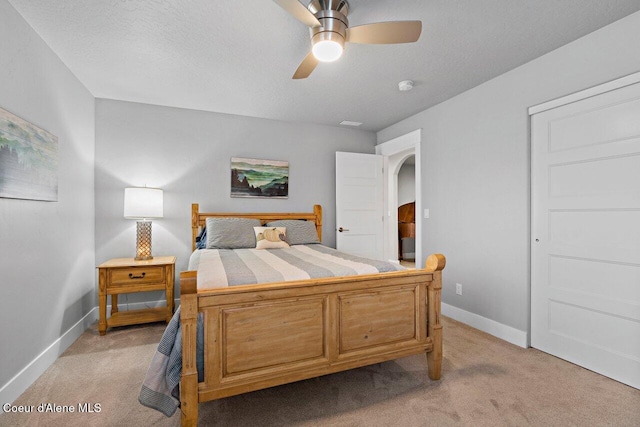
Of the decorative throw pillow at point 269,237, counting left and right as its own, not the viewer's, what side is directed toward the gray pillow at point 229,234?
right

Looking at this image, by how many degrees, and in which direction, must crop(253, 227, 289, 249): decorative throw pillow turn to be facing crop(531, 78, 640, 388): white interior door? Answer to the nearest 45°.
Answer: approximately 45° to its left

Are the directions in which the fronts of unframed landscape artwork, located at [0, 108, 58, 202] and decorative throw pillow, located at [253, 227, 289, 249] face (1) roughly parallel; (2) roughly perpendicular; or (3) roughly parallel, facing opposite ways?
roughly perpendicular

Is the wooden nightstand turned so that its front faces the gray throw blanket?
yes

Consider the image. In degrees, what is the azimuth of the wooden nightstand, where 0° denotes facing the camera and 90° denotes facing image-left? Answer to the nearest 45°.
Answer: approximately 0°

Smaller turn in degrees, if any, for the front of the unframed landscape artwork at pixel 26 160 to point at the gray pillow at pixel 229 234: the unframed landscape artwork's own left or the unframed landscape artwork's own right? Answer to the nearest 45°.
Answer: approximately 45° to the unframed landscape artwork's own left

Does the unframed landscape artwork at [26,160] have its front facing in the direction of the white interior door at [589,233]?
yes

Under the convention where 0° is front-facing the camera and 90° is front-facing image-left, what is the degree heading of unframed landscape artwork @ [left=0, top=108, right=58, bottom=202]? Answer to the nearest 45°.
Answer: approximately 315°

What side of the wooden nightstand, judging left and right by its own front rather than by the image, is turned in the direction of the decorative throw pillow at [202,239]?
left

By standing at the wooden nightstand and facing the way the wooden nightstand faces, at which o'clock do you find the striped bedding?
The striped bedding is roughly at 11 o'clock from the wooden nightstand.
